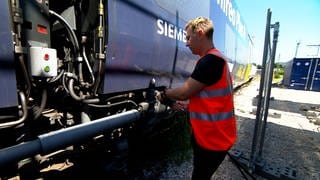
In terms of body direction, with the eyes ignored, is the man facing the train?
yes

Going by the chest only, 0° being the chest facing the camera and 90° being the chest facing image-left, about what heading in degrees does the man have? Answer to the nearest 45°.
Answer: approximately 90°

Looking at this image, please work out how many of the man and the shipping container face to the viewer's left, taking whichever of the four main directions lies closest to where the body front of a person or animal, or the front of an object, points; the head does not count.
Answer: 1

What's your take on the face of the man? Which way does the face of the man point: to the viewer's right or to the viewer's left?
to the viewer's left
